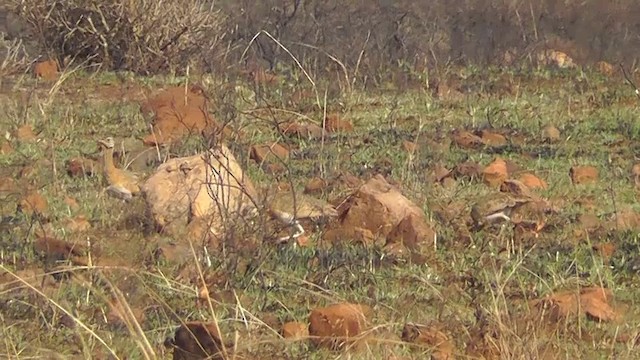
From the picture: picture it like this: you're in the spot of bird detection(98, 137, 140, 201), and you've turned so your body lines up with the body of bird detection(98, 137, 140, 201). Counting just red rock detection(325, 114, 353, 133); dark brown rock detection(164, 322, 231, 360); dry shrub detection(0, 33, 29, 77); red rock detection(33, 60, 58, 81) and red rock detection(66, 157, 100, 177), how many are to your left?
1

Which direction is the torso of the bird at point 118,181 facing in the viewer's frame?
to the viewer's left

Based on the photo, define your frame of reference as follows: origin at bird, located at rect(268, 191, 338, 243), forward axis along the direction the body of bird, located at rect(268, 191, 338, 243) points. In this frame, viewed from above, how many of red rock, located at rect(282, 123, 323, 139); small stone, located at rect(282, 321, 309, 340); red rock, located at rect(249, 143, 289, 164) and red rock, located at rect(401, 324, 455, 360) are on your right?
2

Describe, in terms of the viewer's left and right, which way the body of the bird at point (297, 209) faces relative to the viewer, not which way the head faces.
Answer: facing to the left of the viewer

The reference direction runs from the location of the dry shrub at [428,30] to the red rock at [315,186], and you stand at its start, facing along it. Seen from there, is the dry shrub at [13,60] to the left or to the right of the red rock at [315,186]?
right

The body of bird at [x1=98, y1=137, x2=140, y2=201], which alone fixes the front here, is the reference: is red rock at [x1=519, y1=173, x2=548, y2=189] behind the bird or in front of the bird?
behind

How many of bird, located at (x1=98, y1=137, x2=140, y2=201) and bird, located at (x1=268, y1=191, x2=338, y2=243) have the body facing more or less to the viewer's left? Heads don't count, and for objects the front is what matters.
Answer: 2

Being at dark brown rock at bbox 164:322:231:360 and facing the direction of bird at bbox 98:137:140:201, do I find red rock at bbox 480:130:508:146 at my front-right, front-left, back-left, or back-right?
front-right

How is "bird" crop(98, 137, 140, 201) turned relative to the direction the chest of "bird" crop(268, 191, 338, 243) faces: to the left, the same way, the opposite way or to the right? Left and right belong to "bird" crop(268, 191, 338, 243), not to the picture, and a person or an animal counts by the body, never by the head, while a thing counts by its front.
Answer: the same way

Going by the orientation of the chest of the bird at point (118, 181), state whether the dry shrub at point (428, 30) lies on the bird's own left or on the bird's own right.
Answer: on the bird's own right
